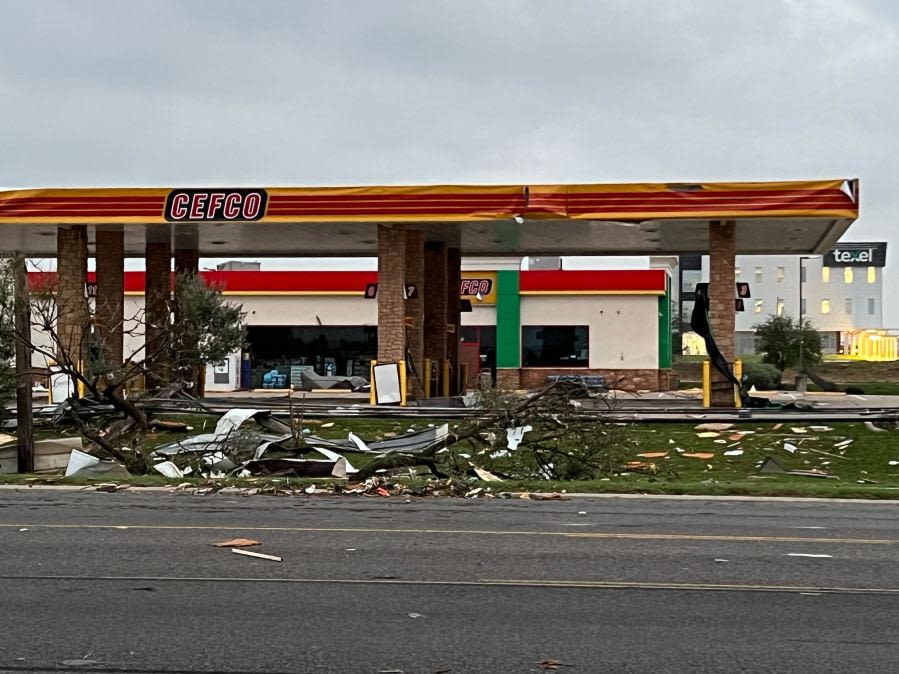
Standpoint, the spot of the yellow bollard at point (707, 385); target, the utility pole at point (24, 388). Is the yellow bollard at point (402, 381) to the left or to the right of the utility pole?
right

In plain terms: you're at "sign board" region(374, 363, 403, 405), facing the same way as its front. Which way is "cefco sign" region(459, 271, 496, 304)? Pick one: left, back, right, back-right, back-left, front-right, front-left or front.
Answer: back

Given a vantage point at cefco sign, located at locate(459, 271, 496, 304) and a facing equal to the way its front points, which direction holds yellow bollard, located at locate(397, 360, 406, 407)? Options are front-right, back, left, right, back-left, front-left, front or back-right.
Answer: front

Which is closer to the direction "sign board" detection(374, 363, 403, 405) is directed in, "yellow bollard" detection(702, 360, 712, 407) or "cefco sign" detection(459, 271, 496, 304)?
the yellow bollard

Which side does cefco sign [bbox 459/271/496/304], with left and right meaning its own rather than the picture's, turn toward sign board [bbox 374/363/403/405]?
front

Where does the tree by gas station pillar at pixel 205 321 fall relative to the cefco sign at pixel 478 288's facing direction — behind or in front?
in front

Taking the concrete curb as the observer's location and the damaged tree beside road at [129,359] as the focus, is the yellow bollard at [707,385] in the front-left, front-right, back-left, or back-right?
front-right

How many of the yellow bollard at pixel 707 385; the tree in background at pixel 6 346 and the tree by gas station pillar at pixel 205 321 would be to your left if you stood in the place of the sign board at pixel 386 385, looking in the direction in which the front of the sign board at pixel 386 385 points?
1

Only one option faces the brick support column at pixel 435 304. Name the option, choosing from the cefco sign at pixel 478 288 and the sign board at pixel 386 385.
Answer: the cefco sign

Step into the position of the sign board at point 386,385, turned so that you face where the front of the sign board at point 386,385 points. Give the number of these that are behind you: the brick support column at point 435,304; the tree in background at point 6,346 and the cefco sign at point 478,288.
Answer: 2

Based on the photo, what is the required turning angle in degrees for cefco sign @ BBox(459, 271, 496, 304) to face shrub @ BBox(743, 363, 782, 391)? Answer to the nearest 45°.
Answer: approximately 90° to its left

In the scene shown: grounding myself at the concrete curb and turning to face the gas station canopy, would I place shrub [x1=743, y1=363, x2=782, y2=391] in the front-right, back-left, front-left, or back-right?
front-right

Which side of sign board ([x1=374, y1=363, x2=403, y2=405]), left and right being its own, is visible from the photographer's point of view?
front

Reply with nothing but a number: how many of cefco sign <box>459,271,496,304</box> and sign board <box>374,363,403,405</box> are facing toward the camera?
2

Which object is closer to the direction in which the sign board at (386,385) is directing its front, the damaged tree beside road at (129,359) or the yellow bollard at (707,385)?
the damaged tree beside road

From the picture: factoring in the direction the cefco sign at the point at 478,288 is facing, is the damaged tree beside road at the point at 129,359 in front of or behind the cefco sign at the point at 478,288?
in front
